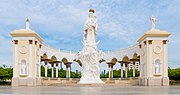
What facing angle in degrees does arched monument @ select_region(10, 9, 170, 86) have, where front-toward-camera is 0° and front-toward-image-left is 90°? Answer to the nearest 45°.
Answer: approximately 0°
